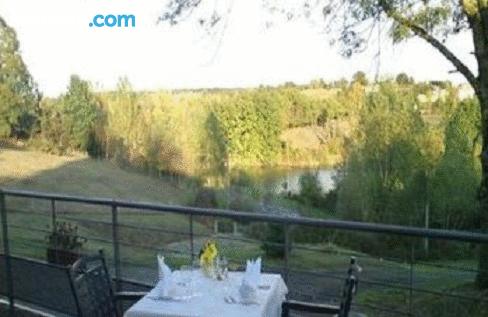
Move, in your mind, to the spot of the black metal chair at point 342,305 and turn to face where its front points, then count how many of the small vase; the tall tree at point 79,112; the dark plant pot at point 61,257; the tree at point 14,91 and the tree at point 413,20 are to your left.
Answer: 0

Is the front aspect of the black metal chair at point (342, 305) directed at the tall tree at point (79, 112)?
no

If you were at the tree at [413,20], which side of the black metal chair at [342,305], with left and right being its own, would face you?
right

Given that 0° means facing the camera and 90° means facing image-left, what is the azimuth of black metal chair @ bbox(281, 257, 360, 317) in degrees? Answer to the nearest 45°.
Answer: approximately 90°

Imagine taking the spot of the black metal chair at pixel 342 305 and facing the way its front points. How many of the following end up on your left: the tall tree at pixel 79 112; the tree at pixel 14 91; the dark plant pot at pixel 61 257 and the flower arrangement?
0

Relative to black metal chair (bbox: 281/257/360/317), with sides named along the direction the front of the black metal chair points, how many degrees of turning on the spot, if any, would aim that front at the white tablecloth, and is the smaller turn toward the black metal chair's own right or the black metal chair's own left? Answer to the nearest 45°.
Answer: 0° — it already faces it

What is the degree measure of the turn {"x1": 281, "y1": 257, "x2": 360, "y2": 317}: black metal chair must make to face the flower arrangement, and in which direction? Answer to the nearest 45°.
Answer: approximately 45° to its right

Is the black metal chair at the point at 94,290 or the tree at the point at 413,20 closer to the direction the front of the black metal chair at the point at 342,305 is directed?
the black metal chair

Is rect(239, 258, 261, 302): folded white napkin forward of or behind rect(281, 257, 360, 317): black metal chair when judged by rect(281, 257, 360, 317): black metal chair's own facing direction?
forward

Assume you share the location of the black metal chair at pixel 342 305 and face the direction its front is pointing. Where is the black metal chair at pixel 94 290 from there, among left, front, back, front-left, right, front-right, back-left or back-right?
front

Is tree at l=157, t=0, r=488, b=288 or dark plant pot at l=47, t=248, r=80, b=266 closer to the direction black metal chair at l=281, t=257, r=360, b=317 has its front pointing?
the dark plant pot

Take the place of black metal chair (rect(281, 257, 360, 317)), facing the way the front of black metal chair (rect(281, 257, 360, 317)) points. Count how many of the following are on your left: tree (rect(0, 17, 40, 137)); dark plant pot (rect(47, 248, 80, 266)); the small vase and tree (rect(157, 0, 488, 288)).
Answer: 0

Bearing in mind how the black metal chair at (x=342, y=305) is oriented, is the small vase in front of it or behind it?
in front

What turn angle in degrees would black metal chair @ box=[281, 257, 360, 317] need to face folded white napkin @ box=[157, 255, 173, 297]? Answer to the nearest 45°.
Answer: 0° — it already faces it

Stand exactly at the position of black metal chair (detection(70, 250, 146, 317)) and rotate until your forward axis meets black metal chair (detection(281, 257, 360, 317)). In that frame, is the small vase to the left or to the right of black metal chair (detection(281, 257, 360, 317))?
left
